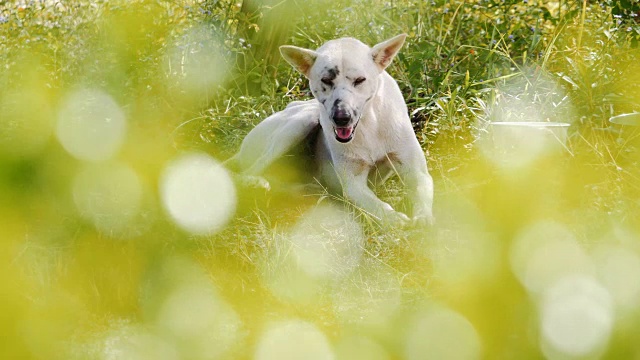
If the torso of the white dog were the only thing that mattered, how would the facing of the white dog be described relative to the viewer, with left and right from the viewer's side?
facing the viewer and to the right of the viewer
